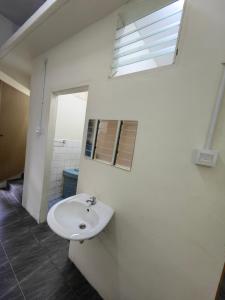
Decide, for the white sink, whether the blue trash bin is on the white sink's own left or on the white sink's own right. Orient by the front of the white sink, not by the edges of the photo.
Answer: on the white sink's own right

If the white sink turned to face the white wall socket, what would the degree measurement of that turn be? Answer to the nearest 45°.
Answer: approximately 90° to its left

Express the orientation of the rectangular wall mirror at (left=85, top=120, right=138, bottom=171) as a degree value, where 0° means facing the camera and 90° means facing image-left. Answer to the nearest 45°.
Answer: approximately 45°

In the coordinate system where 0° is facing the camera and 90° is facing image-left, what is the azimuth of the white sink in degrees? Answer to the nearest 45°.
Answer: approximately 45°

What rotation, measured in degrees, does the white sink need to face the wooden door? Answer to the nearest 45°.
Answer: approximately 90° to its right

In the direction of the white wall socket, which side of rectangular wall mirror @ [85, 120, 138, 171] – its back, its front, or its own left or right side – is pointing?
left
